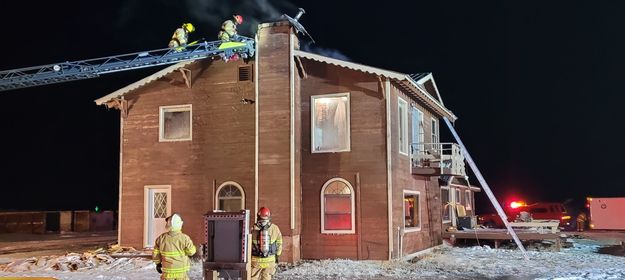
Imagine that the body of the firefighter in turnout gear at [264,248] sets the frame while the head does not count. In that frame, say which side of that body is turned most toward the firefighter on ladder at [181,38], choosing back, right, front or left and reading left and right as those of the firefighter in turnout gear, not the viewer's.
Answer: front

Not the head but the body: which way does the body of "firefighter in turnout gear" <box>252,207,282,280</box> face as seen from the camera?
away from the camera

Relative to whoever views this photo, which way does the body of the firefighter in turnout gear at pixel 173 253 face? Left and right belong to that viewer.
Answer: facing away from the viewer

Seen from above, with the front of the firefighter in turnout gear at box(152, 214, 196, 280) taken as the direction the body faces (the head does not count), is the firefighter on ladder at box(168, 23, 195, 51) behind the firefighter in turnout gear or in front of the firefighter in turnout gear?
in front

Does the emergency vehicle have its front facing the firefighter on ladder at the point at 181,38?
no

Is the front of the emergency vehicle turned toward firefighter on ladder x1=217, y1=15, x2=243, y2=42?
no

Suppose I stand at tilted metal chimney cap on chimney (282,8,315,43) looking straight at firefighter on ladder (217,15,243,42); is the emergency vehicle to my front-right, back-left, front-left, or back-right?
back-right

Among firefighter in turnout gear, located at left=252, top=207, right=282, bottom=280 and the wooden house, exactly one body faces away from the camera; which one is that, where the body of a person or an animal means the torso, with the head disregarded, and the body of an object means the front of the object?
the firefighter in turnout gear
